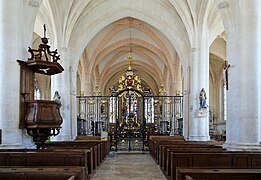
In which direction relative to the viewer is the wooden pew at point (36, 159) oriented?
away from the camera

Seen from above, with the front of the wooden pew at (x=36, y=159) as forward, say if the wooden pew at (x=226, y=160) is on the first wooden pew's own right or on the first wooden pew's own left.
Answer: on the first wooden pew's own right

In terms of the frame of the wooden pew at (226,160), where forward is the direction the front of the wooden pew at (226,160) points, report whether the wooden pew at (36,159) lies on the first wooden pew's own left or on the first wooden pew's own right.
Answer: on the first wooden pew's own left

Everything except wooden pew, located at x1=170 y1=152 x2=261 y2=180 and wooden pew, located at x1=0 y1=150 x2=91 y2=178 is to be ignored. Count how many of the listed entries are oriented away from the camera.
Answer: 2

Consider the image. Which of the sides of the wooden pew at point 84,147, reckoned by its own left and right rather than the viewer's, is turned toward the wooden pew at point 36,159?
back

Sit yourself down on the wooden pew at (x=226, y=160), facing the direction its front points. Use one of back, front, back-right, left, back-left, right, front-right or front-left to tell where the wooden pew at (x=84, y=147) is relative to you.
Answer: front-left

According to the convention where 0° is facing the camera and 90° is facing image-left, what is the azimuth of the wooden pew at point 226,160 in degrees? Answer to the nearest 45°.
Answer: approximately 180°

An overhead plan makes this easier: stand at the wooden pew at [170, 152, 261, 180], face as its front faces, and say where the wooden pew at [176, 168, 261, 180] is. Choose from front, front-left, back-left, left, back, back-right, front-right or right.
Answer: back

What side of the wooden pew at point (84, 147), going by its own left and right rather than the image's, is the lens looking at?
back

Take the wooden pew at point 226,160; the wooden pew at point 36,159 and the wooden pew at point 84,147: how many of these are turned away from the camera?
3

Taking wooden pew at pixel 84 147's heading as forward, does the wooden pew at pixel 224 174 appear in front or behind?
behind

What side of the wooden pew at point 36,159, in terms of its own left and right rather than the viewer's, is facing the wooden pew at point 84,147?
front

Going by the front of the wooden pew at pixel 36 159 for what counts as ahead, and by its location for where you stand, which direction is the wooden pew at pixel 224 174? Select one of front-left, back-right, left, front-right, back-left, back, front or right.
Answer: back-right
